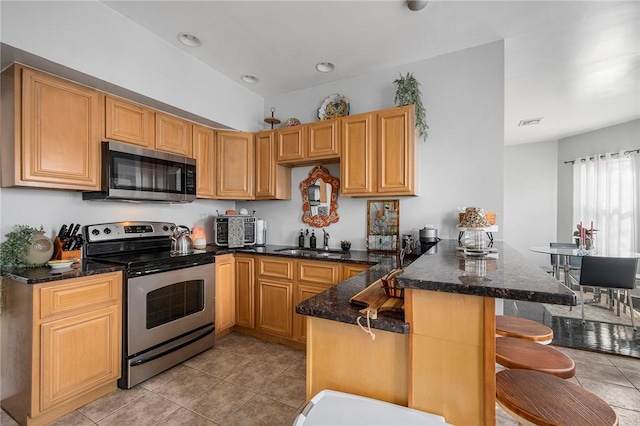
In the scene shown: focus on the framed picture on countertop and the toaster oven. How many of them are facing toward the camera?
2

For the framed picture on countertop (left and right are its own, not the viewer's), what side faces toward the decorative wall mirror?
right

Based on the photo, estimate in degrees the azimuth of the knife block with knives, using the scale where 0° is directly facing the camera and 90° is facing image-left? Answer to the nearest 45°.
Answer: approximately 315°

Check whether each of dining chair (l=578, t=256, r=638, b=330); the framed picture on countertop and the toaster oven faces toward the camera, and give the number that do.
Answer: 2

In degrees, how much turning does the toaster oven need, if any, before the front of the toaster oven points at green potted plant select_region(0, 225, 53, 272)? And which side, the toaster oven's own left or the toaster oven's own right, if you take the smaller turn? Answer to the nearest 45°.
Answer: approximately 45° to the toaster oven's own right

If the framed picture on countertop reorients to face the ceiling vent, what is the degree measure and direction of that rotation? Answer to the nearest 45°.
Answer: approximately 135° to its left

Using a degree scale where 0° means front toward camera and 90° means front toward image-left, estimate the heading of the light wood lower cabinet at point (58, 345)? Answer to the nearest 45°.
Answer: approximately 315°

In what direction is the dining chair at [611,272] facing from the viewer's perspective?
away from the camera
